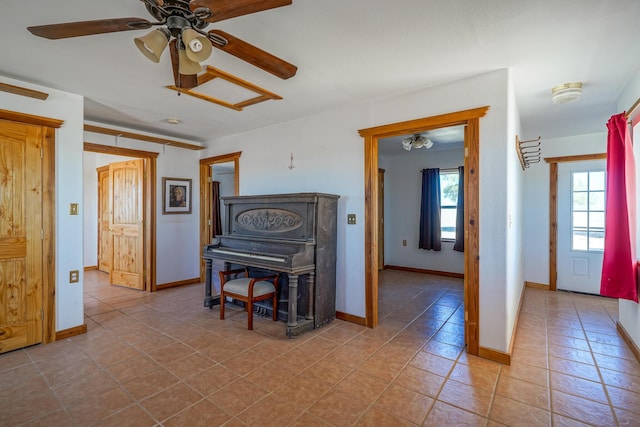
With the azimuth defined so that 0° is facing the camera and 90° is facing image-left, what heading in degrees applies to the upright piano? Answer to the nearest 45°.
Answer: approximately 45°

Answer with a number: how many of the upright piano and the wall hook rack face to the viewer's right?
1

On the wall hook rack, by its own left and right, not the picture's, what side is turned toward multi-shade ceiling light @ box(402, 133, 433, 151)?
back

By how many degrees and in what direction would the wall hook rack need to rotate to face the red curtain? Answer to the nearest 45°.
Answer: approximately 45° to its right

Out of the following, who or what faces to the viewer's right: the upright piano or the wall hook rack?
the wall hook rack

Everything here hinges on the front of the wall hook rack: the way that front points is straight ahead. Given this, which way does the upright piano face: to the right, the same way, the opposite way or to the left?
to the right

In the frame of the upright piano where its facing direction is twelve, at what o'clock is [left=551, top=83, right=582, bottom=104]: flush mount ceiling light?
The flush mount ceiling light is roughly at 8 o'clock from the upright piano.

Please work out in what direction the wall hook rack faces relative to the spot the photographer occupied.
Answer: facing to the right of the viewer

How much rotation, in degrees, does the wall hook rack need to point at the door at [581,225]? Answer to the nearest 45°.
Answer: approximately 45° to its left

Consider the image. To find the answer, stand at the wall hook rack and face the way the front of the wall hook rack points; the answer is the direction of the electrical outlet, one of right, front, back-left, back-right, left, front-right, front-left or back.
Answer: back-right

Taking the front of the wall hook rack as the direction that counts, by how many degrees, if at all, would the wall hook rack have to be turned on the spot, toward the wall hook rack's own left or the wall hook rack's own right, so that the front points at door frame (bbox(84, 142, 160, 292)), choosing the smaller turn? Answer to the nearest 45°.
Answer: approximately 135° to the wall hook rack's own right

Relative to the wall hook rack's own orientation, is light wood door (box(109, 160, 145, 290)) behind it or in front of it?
behind

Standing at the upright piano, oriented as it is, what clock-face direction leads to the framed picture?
The framed picture is roughly at 3 o'clock from the upright piano.

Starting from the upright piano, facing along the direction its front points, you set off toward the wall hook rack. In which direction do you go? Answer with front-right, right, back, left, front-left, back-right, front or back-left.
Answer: back-left

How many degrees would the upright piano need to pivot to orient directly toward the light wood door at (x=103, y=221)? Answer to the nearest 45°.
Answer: approximately 90° to its right
